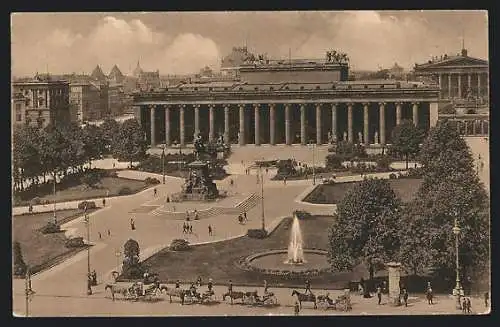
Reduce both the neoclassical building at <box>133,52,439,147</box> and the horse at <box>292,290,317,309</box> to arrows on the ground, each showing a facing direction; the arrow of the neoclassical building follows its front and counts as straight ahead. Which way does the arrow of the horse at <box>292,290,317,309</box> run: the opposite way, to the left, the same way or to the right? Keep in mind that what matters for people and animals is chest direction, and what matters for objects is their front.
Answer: to the right

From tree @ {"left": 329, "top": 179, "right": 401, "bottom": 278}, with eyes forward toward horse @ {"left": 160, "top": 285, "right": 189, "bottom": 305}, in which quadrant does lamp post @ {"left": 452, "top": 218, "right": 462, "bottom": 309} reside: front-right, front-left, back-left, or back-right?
back-left

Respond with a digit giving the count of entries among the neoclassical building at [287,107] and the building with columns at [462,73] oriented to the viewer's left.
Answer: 0

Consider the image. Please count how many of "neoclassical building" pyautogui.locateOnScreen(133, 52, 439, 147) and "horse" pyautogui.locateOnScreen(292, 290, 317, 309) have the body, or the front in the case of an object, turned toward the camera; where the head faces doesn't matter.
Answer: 1

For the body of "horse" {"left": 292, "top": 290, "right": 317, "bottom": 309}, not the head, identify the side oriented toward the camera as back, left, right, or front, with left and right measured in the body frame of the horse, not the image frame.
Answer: left

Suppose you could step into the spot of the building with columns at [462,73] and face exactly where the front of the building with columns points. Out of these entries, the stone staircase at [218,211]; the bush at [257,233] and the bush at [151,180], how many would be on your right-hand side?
3

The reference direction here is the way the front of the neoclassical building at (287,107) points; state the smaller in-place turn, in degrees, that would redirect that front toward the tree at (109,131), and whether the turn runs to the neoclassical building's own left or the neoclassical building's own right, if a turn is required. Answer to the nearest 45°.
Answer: approximately 90° to the neoclassical building's own right

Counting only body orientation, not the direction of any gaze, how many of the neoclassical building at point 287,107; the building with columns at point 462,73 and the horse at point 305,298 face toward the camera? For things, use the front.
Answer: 2

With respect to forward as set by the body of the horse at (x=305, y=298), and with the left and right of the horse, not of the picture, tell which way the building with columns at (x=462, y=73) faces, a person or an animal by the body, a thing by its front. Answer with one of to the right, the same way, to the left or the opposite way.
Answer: to the left

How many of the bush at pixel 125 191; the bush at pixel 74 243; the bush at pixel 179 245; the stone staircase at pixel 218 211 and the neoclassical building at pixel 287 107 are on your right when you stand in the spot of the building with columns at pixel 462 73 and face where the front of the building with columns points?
5

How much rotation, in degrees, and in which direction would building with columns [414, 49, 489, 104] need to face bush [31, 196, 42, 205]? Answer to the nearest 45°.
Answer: approximately 90° to its right
